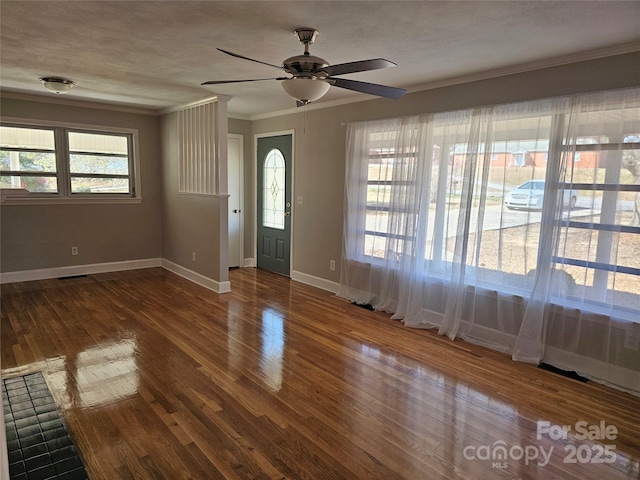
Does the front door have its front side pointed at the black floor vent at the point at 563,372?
no

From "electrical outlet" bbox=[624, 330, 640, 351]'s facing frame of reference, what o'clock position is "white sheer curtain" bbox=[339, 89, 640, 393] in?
The white sheer curtain is roughly at 3 o'clock from the electrical outlet.

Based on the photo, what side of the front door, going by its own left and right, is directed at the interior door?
right

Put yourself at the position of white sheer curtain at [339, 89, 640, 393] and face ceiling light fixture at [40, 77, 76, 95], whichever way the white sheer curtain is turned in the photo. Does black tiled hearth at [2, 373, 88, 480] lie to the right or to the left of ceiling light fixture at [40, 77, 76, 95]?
left

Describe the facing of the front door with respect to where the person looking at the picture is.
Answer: facing the viewer and to the left of the viewer

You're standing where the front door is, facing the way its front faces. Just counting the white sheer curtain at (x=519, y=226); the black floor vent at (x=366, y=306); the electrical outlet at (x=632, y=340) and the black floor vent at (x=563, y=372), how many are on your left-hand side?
4

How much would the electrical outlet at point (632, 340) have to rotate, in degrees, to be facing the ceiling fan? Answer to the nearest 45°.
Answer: approximately 45° to its right

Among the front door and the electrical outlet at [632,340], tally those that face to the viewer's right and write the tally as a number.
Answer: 0

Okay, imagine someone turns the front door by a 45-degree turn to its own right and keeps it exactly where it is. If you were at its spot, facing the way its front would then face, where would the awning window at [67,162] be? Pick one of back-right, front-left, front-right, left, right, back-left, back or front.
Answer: front

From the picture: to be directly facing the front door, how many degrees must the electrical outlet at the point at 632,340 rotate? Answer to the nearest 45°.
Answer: approximately 90° to its right

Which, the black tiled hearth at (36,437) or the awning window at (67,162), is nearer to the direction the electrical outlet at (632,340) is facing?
the black tiled hearth

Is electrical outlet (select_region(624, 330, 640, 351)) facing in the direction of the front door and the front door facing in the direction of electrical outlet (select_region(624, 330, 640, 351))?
no

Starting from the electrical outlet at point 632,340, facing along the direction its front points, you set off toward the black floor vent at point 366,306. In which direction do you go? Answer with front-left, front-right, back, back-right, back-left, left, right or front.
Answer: right

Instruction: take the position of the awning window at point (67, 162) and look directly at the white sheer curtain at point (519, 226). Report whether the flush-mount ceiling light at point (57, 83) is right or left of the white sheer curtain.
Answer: right

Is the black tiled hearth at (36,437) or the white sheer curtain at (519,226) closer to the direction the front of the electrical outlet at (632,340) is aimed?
the black tiled hearth
